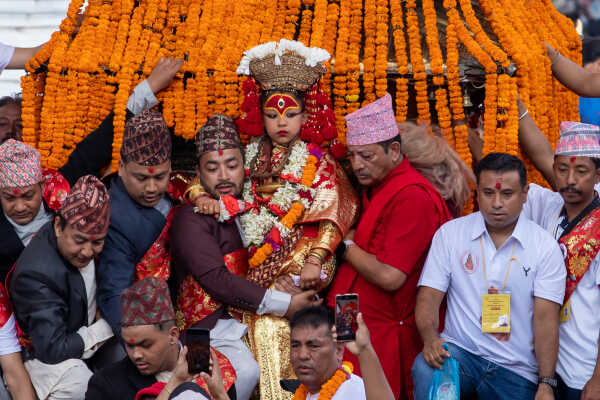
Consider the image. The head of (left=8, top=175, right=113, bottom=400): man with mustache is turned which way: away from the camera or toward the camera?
toward the camera

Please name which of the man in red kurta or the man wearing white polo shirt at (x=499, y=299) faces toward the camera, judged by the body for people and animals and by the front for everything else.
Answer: the man wearing white polo shirt

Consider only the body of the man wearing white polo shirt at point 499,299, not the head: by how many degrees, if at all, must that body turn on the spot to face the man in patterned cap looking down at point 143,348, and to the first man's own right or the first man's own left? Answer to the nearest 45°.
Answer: approximately 45° to the first man's own right

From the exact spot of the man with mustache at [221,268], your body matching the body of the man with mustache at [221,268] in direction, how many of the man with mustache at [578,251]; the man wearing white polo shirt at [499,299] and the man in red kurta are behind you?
0

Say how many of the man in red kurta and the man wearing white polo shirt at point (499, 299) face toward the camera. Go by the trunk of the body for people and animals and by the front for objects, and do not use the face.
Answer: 1

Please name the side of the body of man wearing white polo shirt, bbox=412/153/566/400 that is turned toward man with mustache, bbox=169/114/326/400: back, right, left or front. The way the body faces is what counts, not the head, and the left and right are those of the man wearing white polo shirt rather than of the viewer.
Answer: right

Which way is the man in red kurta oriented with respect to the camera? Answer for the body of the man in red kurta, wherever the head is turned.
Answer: to the viewer's left

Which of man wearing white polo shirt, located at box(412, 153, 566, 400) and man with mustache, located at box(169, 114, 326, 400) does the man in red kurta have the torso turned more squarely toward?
the man with mustache

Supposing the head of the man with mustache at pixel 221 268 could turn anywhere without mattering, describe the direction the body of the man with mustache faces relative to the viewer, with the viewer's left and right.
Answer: facing the viewer and to the right of the viewer

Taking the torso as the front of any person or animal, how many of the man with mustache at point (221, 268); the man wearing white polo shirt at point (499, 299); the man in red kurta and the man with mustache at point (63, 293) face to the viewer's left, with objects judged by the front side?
1

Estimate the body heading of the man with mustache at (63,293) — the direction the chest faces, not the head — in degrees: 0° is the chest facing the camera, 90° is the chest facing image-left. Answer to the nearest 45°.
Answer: approximately 315°

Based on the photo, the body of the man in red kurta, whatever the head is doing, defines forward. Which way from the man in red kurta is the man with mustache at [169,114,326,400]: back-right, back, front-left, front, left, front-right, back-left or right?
front

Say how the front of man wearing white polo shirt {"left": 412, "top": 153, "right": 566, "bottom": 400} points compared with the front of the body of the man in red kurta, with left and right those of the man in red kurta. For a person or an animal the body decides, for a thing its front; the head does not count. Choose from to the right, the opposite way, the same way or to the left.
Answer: to the left

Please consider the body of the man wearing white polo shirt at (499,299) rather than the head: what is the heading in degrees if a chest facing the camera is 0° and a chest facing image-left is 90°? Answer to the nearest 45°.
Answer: approximately 0°

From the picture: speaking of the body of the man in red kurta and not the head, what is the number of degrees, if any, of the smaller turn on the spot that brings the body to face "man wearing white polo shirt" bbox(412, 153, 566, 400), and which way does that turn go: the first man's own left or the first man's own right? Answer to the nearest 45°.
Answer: approximately 135° to the first man's own left

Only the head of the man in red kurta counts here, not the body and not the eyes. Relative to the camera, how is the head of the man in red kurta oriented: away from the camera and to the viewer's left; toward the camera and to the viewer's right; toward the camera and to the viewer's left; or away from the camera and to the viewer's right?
toward the camera and to the viewer's left

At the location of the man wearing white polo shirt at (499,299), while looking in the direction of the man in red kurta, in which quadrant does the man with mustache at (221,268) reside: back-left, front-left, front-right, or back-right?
front-left

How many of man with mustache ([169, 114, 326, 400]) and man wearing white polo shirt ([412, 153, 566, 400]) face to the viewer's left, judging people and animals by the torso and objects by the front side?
0

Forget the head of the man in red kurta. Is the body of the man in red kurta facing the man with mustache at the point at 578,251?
no
